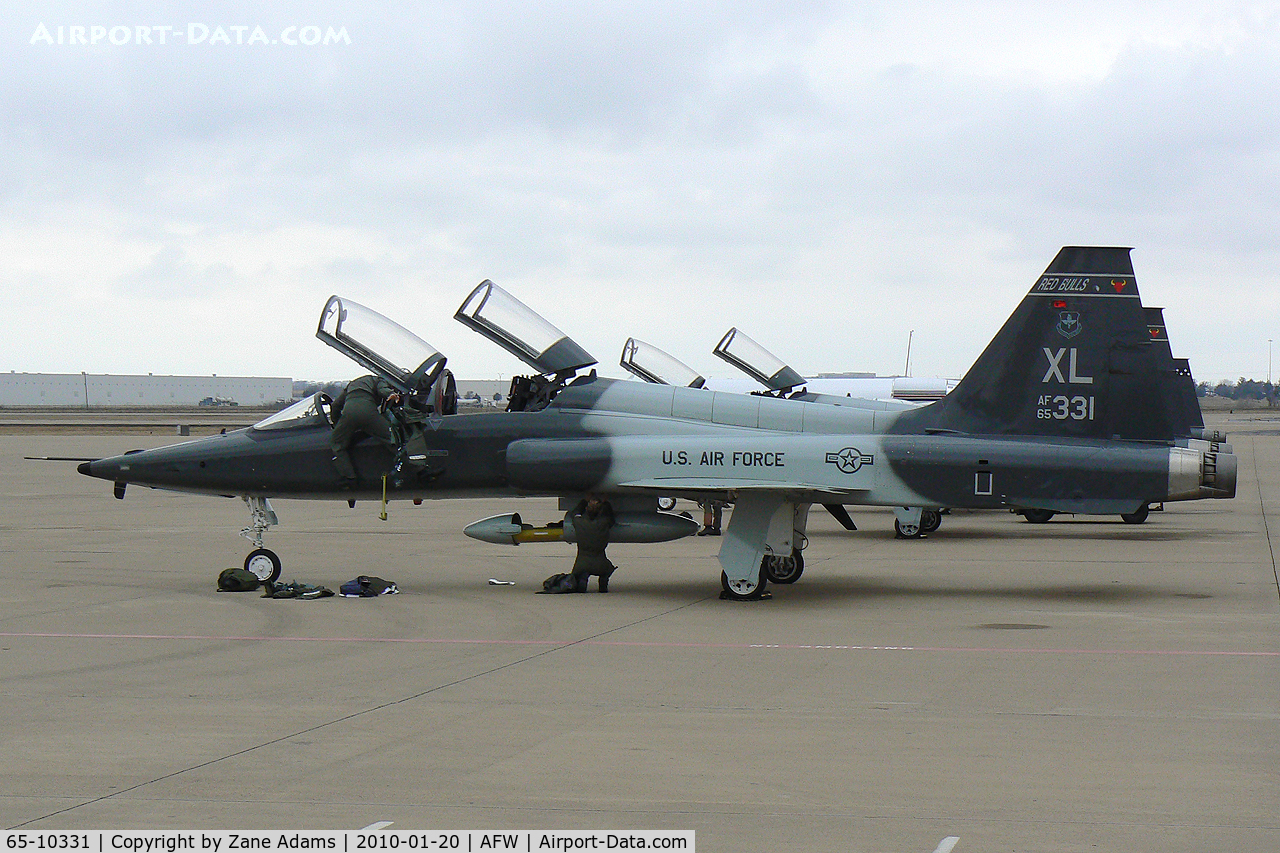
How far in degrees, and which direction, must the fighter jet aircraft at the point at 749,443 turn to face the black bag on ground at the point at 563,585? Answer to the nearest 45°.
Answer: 0° — it already faces it

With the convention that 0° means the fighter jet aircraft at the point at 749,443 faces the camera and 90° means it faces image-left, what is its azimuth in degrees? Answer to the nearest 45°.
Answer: approximately 90°

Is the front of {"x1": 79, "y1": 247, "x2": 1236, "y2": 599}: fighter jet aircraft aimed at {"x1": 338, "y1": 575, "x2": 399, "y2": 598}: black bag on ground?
yes

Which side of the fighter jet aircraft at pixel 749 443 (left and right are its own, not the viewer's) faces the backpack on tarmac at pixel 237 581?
front
